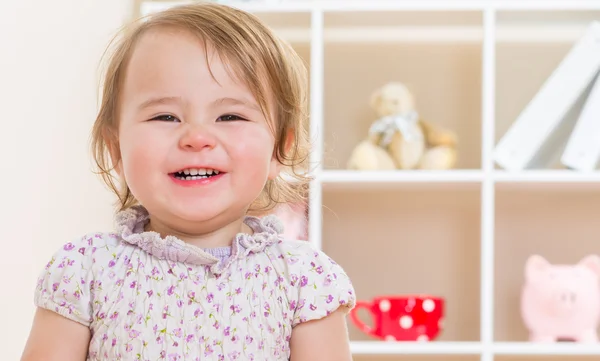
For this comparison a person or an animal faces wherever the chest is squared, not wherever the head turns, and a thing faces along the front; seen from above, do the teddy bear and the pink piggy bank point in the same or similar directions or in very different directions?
same or similar directions

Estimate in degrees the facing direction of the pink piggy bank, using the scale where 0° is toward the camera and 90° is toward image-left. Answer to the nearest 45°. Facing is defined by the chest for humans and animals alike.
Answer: approximately 0°

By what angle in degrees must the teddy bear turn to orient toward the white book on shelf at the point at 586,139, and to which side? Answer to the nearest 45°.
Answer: approximately 90° to its left

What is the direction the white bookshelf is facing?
toward the camera

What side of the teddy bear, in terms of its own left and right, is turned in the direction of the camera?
front
